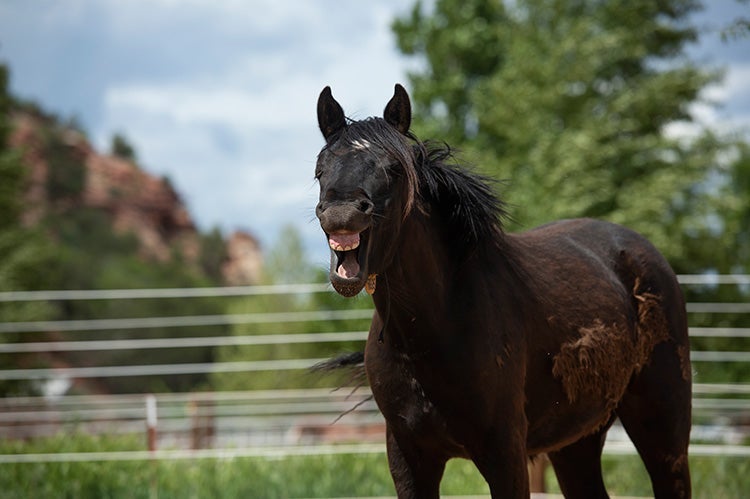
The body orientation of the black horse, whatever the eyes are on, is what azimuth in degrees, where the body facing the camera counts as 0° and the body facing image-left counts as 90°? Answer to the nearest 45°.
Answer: approximately 45°

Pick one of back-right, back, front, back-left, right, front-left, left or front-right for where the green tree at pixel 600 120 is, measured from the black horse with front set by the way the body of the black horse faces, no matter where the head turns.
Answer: back-right
